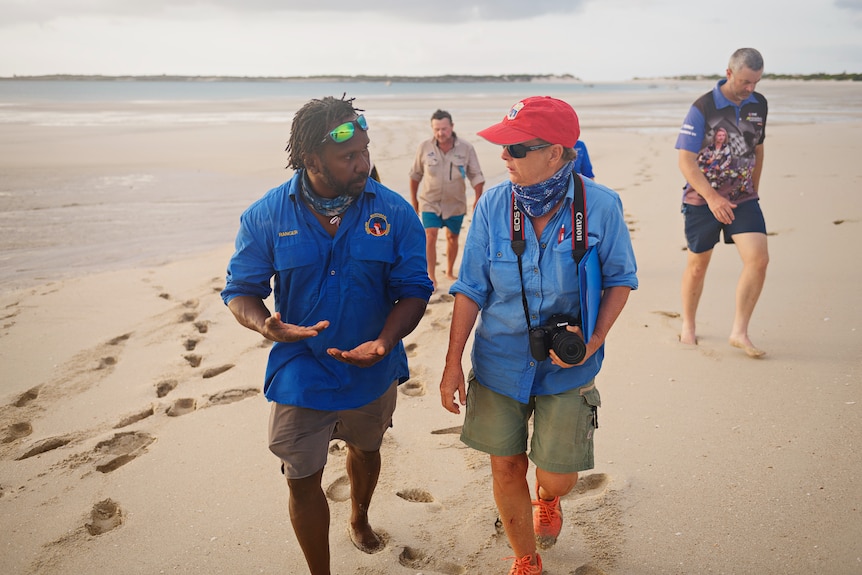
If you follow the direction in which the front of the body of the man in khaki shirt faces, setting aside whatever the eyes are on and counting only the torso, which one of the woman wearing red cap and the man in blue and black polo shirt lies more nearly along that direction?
the woman wearing red cap

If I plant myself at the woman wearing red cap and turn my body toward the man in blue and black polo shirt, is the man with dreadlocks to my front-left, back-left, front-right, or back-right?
back-left

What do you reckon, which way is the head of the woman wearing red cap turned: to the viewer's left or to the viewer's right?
to the viewer's left

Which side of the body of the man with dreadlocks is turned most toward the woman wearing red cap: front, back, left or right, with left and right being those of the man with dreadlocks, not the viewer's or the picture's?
left

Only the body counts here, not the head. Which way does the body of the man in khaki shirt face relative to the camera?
toward the camera

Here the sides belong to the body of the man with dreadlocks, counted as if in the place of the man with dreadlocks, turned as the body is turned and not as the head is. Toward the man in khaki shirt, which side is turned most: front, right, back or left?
back

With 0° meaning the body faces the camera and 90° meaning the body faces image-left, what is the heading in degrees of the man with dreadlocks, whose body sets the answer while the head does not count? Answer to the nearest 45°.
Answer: approximately 0°

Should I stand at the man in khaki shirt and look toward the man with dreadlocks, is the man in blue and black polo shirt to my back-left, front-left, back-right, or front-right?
front-left

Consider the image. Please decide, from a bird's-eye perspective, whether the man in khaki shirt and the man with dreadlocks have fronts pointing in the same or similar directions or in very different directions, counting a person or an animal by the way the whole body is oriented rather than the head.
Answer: same or similar directions

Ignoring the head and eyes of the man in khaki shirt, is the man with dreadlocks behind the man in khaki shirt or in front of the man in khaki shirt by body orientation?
in front

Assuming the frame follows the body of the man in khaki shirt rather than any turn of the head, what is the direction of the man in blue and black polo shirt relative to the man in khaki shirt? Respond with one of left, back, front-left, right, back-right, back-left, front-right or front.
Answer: front-left

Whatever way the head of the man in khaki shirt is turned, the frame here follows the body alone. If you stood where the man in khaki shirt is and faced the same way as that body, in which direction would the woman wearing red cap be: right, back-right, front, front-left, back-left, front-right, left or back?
front

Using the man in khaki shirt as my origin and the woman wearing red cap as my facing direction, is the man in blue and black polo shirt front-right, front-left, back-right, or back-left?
front-left

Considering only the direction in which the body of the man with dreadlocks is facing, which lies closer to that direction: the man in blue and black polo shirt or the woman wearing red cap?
the woman wearing red cap

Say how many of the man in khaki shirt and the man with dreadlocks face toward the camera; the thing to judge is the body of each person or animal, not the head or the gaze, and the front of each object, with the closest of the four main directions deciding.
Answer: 2
